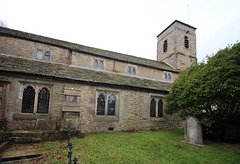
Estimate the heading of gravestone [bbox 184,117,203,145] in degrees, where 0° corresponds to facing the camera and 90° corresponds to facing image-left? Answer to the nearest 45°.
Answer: approximately 45°
